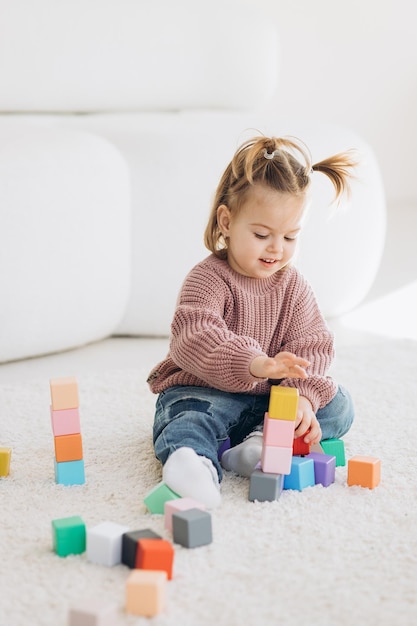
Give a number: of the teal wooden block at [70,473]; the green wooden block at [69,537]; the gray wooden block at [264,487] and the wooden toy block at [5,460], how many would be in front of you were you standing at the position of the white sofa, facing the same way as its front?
4

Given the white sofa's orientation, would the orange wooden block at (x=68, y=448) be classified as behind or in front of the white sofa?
in front

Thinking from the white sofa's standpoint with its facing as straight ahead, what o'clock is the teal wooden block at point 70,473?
The teal wooden block is roughly at 12 o'clock from the white sofa.

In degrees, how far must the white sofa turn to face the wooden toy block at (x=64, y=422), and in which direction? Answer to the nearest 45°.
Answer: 0° — it already faces it

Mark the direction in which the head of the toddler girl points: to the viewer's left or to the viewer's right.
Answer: to the viewer's right

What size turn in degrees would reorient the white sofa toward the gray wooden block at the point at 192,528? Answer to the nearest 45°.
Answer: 0° — it already faces it

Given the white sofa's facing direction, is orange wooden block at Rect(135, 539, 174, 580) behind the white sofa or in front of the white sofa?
in front

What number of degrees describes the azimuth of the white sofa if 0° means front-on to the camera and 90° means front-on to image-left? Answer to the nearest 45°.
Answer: approximately 0°

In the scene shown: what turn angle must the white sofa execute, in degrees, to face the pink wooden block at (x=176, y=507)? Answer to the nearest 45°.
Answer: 0° — it already faces it

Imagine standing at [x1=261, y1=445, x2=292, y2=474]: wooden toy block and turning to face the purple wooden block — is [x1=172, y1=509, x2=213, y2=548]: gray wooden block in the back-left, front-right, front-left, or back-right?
back-right

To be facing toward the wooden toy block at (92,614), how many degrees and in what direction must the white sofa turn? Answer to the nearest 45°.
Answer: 0° — it already faces it
